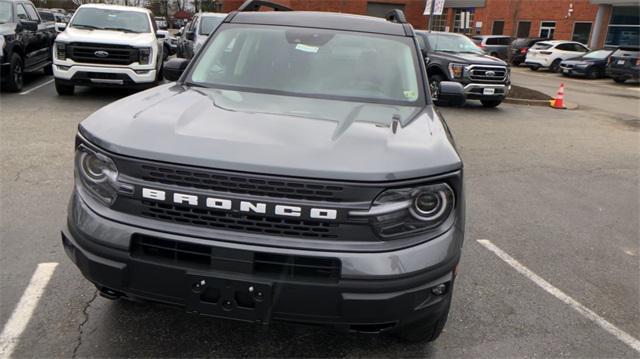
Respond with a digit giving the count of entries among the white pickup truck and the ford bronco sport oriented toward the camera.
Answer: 2

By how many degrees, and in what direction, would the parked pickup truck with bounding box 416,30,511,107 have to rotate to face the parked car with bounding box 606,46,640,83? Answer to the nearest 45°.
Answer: approximately 90° to its left

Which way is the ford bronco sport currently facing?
toward the camera

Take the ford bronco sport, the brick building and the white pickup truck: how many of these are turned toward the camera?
3

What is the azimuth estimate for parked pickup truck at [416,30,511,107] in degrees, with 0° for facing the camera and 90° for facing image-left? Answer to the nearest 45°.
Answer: approximately 315°

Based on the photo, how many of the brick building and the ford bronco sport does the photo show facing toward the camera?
2

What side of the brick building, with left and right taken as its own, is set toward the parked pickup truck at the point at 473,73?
front

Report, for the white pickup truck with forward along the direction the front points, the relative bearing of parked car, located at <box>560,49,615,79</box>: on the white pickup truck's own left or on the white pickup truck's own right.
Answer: on the white pickup truck's own left

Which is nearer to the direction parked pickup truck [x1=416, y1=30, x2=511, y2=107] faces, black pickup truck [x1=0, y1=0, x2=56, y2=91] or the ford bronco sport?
the ford bronco sport

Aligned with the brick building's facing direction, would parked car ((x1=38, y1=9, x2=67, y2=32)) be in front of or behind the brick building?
in front

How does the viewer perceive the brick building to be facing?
facing the viewer

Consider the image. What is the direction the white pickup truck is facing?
toward the camera
